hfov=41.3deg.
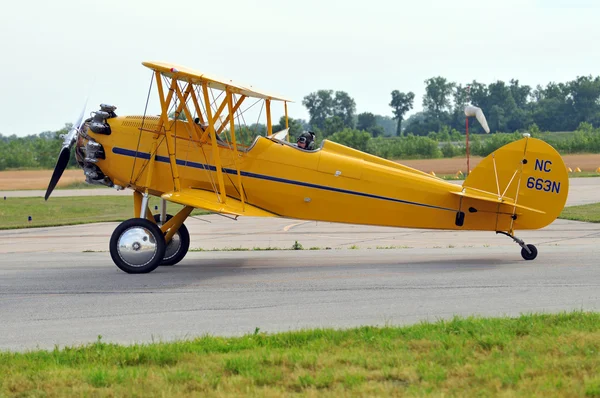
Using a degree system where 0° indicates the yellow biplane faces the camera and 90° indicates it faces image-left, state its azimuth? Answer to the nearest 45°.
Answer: approximately 90°
